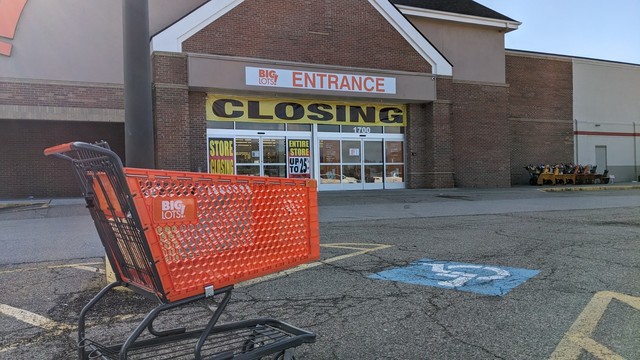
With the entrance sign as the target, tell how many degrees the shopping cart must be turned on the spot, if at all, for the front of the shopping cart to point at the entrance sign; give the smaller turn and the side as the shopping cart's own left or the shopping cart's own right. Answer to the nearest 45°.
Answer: approximately 45° to the shopping cart's own left

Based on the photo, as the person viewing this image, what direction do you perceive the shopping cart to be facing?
facing away from the viewer and to the right of the viewer

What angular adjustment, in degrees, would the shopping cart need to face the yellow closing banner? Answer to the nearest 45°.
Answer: approximately 45° to its left

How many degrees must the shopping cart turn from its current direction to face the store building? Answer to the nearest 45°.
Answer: approximately 45° to its left
